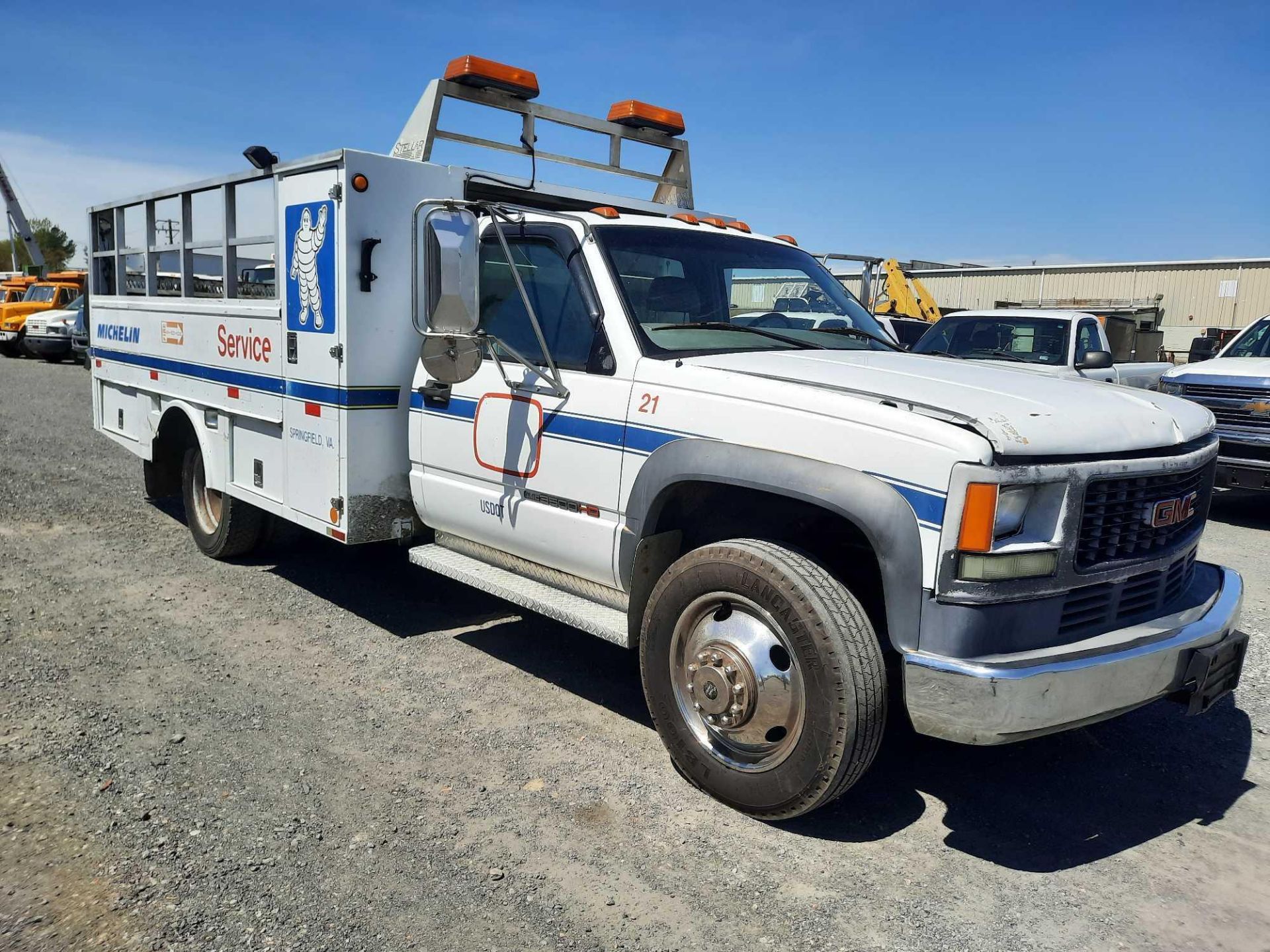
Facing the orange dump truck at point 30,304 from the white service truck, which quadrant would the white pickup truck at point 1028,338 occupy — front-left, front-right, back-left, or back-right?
front-right

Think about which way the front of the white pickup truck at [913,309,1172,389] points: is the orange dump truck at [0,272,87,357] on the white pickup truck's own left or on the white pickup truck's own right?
on the white pickup truck's own right

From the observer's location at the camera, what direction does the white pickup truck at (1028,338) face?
facing the viewer and to the left of the viewer

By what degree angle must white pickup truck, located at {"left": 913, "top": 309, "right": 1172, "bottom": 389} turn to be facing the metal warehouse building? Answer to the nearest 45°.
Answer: approximately 135° to its right

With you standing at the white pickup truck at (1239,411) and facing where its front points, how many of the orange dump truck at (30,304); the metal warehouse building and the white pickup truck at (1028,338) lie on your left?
0

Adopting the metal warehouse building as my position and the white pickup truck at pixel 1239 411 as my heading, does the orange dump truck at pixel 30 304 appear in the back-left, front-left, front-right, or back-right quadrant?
front-right

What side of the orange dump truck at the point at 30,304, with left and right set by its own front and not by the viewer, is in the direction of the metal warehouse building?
left

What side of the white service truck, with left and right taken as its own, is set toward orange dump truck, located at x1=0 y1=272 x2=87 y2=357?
back

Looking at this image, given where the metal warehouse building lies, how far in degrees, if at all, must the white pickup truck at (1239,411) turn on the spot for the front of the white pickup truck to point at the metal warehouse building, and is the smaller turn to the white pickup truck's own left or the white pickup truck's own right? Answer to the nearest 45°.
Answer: approximately 135° to the white pickup truck's own right

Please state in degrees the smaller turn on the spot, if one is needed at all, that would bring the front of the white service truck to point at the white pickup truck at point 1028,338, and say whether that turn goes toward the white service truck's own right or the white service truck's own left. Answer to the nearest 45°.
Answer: approximately 90° to the white service truck's own left

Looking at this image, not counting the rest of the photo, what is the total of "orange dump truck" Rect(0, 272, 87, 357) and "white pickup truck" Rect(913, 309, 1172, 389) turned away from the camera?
0

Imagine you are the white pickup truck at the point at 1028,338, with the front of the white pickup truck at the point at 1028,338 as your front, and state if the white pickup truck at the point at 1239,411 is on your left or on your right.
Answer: on your left

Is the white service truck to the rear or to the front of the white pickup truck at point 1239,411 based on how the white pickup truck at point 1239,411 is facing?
to the front
